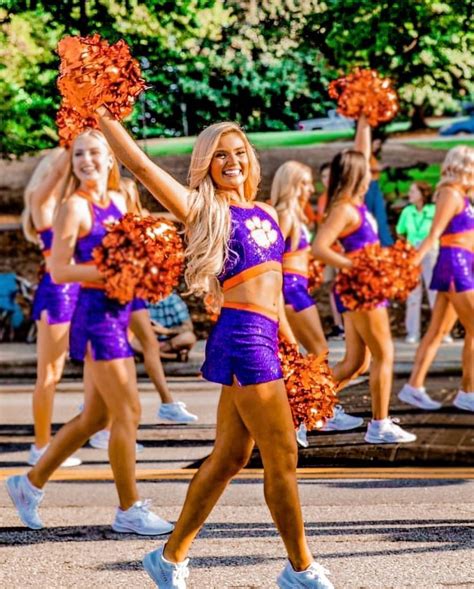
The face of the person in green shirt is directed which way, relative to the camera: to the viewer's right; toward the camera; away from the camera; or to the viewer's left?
to the viewer's left

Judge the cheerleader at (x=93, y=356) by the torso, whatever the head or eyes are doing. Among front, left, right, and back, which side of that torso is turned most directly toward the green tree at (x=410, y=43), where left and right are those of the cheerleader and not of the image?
left

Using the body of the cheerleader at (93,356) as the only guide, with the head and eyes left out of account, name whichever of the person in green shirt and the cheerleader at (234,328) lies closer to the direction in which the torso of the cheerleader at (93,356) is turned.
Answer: the cheerleader

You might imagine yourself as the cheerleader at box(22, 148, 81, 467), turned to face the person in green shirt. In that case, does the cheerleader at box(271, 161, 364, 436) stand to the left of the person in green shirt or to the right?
right
